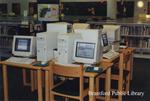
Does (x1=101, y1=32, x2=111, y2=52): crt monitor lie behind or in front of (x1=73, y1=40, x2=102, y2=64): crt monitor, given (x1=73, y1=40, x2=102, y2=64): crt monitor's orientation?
behind

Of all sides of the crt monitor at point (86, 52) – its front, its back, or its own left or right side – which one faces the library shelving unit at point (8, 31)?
right

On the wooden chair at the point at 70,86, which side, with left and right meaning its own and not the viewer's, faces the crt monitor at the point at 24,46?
left

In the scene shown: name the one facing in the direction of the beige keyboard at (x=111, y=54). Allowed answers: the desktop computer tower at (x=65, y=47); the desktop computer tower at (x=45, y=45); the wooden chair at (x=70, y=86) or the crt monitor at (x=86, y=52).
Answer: the wooden chair

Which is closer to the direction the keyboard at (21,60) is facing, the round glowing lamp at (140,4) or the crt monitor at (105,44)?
the crt monitor

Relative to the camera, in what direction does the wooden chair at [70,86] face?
facing away from the viewer and to the right of the viewer

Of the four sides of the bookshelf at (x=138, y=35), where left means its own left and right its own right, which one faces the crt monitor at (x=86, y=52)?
front

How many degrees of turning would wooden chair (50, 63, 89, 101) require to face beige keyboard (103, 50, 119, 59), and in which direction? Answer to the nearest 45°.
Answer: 0° — it already faces it
